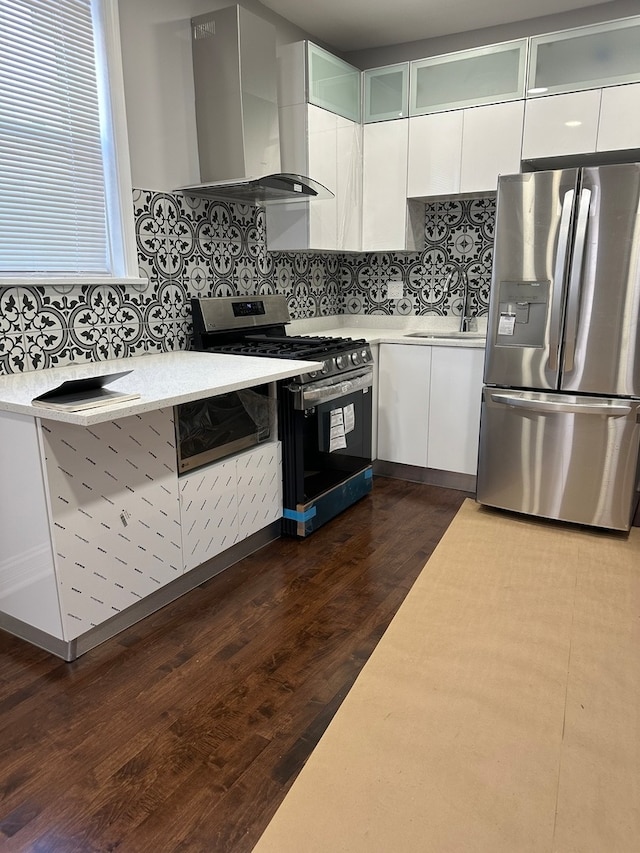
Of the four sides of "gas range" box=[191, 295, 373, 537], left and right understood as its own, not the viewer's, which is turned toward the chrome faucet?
left

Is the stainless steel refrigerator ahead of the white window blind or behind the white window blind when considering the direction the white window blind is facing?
ahead

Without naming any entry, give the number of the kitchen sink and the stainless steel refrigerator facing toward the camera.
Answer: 2

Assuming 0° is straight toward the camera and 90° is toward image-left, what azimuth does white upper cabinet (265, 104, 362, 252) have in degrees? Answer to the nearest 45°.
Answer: approximately 315°

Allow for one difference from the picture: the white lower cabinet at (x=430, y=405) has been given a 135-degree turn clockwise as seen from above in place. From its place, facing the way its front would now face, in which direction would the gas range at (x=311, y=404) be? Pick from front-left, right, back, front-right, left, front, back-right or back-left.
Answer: left

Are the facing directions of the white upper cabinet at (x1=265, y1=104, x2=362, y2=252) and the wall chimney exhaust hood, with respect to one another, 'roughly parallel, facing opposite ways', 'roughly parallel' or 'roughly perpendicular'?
roughly parallel

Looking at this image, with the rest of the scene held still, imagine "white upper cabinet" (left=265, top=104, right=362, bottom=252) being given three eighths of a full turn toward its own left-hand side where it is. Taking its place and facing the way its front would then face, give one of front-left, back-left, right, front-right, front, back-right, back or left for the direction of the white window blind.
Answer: back-left

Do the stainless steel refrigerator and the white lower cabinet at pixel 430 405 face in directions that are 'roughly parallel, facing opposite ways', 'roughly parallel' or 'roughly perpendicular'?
roughly parallel

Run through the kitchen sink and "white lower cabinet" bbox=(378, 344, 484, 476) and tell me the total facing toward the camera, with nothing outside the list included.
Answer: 2

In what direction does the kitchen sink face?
toward the camera

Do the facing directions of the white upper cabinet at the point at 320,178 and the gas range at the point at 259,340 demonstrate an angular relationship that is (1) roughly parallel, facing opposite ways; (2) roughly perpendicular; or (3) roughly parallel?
roughly parallel

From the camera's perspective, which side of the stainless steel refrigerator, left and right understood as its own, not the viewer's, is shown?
front

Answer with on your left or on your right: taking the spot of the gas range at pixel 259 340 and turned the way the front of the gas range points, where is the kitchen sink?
on your left
